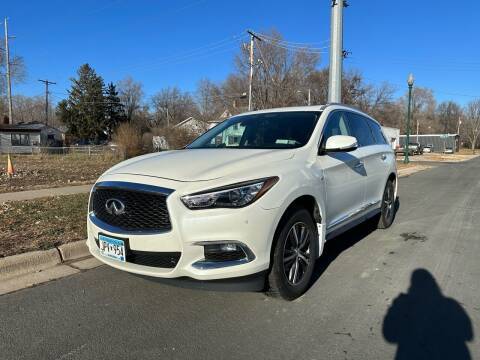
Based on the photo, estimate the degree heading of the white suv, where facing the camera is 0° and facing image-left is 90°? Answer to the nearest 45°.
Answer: approximately 45°

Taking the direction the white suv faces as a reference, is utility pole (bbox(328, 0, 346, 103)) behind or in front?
behind

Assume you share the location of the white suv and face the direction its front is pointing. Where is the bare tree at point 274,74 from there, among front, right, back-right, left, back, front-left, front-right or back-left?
back-right
